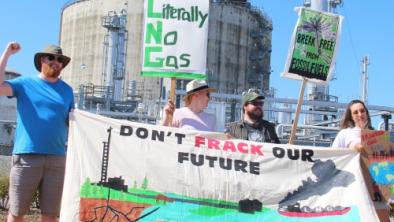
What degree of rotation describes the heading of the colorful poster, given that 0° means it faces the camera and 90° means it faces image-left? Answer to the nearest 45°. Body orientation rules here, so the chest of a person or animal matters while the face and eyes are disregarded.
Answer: approximately 0°

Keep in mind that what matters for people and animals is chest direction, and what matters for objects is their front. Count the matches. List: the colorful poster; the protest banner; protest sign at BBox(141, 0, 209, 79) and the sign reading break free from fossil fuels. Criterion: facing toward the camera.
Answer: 4

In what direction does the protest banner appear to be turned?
toward the camera

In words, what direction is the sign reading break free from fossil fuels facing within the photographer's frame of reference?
facing the viewer

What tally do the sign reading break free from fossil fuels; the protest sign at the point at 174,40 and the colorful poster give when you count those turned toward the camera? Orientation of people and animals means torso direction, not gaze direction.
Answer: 3

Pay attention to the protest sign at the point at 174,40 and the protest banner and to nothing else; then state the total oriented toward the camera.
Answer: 2

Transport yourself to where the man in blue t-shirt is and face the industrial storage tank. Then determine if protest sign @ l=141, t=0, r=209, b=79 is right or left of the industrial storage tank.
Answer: right

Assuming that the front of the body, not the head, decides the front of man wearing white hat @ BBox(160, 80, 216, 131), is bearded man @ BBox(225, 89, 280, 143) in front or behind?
in front

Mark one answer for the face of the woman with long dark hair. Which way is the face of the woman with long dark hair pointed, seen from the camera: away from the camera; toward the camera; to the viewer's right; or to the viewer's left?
toward the camera

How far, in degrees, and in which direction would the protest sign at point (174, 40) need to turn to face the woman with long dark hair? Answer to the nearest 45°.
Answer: approximately 45° to its left

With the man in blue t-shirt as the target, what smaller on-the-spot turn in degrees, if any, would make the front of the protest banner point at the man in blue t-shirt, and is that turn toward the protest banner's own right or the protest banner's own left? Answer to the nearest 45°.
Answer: approximately 90° to the protest banner's own right

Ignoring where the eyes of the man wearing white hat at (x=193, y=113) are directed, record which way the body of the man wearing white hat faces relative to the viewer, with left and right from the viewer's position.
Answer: facing the viewer and to the right of the viewer

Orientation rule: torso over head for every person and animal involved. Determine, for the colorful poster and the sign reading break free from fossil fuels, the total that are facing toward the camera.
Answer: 2

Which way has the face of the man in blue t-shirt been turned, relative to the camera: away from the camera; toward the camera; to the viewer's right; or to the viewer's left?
toward the camera

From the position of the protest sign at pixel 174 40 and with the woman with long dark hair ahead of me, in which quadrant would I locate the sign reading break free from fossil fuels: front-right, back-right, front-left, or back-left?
front-left
